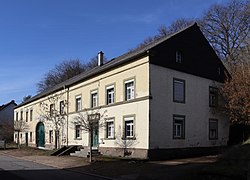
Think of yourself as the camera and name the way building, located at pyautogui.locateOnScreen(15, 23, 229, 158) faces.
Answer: facing the viewer and to the left of the viewer

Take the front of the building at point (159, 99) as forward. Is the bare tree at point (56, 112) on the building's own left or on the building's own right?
on the building's own right
